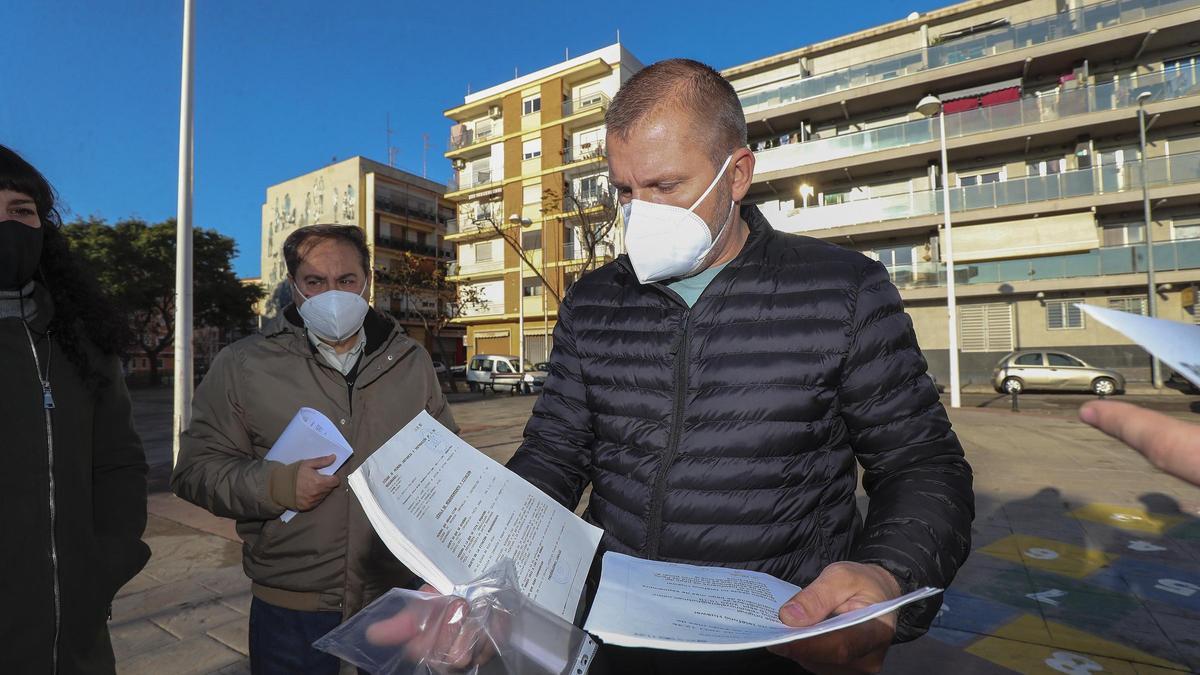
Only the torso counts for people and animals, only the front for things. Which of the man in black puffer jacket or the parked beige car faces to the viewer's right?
the parked beige car

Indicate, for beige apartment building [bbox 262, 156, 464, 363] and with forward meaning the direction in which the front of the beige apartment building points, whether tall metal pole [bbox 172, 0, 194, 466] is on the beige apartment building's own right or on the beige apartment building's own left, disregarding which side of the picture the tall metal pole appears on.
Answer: on the beige apartment building's own right

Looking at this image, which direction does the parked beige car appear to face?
to the viewer's right

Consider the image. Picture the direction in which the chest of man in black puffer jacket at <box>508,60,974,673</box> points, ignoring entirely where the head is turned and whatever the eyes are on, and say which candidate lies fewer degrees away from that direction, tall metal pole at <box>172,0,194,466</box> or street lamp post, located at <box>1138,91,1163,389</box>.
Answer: the tall metal pole

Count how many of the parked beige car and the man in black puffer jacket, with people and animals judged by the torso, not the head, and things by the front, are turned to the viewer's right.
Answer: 1

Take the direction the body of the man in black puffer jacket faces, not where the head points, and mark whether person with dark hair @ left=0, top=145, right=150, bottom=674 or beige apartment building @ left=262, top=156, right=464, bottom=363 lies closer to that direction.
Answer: the person with dark hair

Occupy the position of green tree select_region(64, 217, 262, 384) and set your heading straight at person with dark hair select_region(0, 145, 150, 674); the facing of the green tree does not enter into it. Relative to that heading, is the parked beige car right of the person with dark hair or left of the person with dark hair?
left

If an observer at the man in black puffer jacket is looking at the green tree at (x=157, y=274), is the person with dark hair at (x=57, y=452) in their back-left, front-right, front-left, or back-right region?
front-left

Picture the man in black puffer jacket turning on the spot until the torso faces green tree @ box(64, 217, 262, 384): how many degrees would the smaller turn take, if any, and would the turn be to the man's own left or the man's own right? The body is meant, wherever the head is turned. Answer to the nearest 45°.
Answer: approximately 90° to the man's own right

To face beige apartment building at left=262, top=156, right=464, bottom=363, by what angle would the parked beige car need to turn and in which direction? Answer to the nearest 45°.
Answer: approximately 180°
